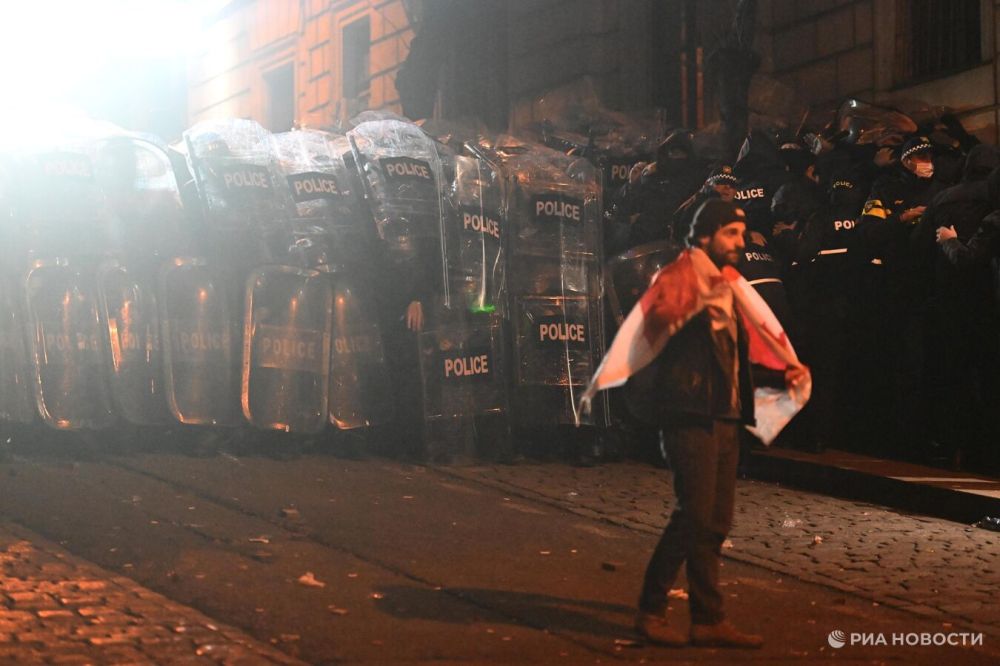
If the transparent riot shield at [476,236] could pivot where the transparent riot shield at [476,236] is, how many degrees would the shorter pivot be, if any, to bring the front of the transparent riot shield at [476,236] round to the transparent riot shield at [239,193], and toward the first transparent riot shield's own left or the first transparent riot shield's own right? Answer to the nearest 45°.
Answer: approximately 135° to the first transparent riot shield's own right

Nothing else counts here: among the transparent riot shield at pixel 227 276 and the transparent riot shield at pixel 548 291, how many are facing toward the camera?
2

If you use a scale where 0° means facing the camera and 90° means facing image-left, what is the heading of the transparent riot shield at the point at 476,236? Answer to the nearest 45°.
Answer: approximately 315°

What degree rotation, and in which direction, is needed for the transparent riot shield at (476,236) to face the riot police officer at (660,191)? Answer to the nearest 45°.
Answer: approximately 90° to its left

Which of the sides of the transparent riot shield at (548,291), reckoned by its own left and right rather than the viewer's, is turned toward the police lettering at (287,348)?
right

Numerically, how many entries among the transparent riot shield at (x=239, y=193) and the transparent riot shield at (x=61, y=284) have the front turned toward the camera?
2

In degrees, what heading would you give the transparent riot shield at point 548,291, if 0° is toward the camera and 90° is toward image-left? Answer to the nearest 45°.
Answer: approximately 0°

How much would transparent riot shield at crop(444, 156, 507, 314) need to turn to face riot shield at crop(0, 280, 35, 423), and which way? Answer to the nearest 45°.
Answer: approximately 135° to its right

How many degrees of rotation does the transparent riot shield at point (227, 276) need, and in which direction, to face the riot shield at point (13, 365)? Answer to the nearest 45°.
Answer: approximately 90° to its right
